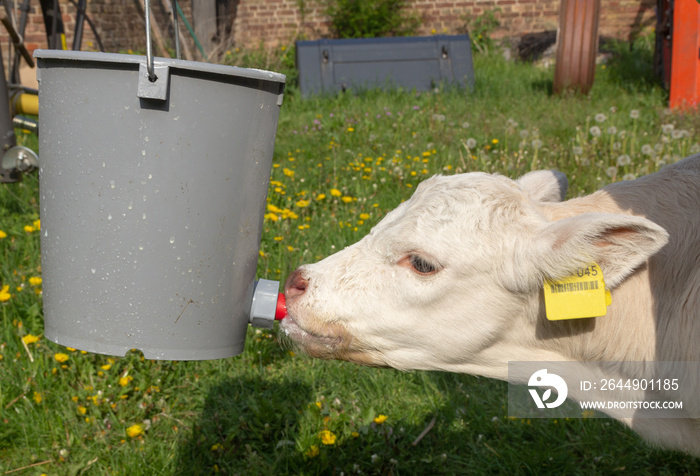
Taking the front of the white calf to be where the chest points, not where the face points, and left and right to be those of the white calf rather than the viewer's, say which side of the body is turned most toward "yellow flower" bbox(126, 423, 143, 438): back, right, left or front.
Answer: front

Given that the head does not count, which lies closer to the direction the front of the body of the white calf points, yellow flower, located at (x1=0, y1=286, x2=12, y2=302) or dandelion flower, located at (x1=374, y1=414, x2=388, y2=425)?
the yellow flower

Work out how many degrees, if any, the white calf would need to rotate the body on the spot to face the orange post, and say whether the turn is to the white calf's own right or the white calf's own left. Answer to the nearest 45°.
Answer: approximately 90° to the white calf's own right

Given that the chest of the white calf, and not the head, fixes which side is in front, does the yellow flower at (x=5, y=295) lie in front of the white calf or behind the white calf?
in front

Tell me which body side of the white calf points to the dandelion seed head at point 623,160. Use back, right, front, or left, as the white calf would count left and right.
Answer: right

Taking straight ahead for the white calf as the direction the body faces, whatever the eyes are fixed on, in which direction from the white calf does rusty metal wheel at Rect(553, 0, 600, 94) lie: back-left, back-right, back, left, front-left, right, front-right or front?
right

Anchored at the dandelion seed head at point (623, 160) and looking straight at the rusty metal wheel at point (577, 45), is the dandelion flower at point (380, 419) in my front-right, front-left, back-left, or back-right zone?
back-left

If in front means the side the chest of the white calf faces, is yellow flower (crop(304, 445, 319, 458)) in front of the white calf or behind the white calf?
in front

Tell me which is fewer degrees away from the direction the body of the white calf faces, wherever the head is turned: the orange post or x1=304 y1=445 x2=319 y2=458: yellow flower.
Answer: the yellow flower

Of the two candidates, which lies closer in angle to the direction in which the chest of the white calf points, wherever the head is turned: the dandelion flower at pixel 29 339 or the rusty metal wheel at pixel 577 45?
the dandelion flower

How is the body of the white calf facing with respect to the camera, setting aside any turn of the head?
to the viewer's left
